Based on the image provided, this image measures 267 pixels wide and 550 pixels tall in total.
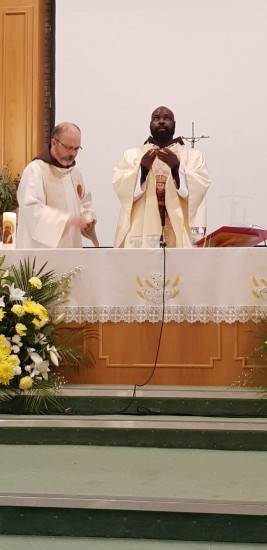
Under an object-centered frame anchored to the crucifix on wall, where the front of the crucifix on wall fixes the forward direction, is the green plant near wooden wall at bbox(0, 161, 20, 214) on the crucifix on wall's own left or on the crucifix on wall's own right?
on the crucifix on wall's own right

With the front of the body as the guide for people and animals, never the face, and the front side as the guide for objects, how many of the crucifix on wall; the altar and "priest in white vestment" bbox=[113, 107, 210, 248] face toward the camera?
3

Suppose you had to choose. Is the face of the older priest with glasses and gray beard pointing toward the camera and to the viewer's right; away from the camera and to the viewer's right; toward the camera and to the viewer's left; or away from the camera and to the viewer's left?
toward the camera and to the viewer's right

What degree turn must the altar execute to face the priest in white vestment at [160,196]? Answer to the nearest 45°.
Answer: approximately 180°

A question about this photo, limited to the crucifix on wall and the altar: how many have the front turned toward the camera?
2

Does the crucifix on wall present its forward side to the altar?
yes

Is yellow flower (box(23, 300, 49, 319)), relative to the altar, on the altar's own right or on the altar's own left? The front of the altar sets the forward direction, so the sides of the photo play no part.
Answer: on the altar's own right

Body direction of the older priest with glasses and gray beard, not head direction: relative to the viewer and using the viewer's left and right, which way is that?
facing the viewer and to the right of the viewer

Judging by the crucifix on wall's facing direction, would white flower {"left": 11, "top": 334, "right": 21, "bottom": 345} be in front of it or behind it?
in front

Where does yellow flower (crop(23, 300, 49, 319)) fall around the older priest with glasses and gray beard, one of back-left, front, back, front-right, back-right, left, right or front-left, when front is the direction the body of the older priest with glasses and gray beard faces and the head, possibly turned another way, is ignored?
front-right

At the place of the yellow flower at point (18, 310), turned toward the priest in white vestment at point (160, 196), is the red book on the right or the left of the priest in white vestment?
right
